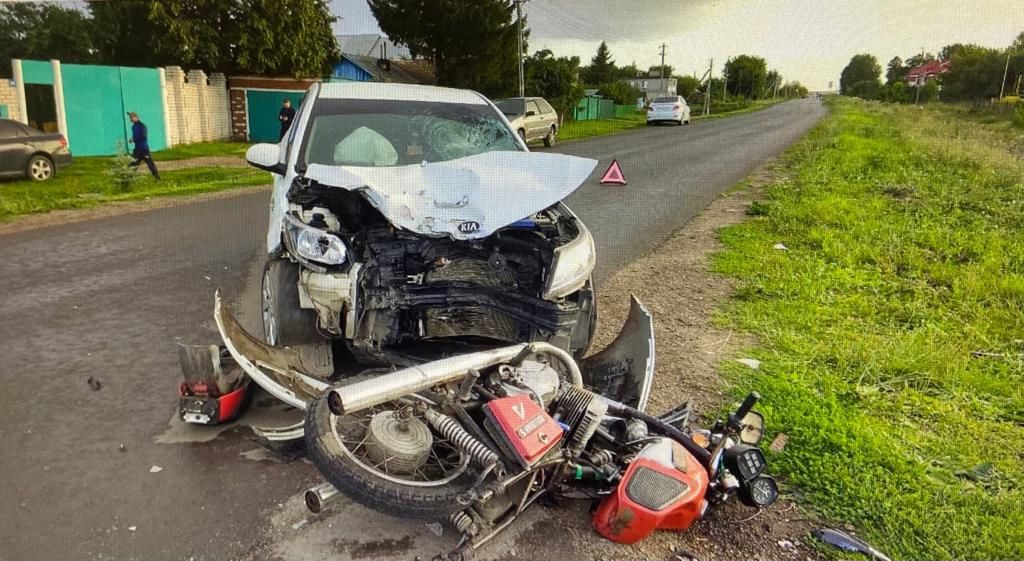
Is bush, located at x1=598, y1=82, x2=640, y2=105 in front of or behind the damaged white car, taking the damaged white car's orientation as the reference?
behind

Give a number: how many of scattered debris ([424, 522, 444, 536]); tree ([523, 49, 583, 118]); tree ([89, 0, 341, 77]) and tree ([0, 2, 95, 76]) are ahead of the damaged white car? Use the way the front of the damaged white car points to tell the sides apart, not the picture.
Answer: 1

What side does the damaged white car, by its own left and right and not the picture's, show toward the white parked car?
back

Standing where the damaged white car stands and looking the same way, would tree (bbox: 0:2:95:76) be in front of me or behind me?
behind

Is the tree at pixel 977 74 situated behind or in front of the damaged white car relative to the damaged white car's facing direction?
behind

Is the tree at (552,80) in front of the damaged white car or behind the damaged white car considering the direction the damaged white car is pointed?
behind

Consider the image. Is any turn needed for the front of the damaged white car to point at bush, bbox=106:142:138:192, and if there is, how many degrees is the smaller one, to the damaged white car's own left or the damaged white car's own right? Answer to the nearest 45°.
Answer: approximately 135° to the damaged white car's own right

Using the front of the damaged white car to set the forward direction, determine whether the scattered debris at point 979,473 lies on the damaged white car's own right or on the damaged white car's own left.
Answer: on the damaged white car's own left

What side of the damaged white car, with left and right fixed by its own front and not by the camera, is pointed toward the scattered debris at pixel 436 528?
front

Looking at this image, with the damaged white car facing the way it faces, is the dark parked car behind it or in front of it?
behind

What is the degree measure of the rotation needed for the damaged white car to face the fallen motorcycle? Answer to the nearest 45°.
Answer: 0° — it already faces it

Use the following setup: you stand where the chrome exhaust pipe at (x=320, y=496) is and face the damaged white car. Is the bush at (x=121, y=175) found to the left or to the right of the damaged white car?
left

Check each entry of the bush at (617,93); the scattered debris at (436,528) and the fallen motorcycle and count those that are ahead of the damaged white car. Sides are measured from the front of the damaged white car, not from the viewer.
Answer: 2

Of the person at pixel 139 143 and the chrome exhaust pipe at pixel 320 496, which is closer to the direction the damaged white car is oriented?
the chrome exhaust pipe

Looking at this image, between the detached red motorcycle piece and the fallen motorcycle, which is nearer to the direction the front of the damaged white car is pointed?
the fallen motorcycle

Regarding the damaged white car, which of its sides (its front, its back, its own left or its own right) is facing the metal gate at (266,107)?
back

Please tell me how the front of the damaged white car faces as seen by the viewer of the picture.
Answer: facing the viewer

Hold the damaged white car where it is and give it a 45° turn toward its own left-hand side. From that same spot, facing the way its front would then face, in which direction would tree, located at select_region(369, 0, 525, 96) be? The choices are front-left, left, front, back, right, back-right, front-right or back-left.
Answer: back-left
